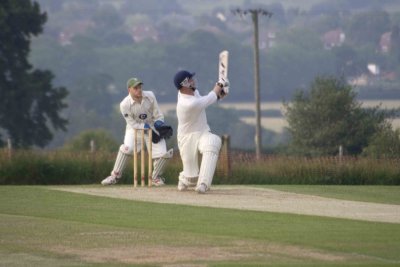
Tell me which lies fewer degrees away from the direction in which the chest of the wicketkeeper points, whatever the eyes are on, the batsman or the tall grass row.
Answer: the batsman

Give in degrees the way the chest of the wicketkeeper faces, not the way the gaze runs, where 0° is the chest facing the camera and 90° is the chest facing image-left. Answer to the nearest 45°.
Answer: approximately 315°
